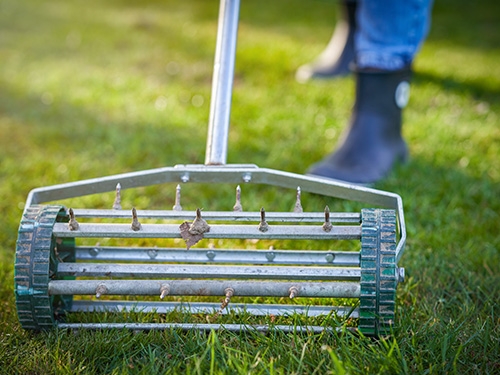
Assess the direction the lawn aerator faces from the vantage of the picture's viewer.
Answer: facing the viewer
